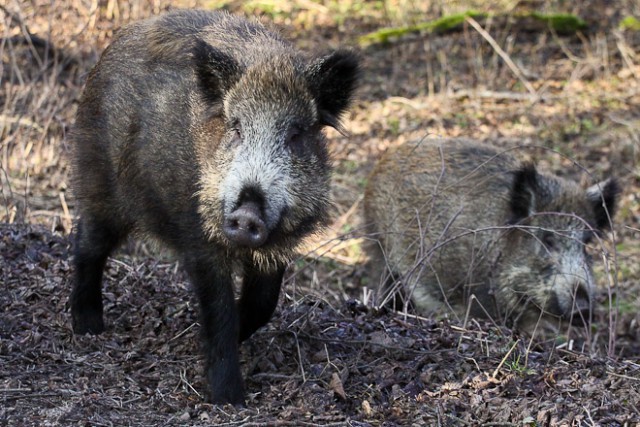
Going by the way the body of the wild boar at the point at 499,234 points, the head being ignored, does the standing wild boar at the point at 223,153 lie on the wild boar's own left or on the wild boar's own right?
on the wild boar's own right

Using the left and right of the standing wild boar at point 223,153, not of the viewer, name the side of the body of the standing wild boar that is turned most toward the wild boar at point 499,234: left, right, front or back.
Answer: left

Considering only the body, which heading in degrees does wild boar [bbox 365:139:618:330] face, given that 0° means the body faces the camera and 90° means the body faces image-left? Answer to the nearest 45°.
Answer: approximately 315°

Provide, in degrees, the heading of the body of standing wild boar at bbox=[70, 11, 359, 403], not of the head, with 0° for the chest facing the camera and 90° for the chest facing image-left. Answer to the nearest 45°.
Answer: approximately 315°

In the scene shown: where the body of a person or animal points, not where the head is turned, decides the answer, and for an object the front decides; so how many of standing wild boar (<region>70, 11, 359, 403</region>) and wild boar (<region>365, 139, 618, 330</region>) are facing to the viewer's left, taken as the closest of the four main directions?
0
